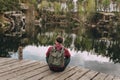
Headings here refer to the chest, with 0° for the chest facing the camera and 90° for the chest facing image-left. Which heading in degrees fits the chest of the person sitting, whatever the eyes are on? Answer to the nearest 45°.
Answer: approximately 180°
